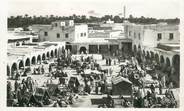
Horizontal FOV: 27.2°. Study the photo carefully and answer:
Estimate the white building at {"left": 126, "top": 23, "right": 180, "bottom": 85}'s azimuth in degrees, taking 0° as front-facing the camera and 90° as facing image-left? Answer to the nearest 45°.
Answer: approximately 45°
